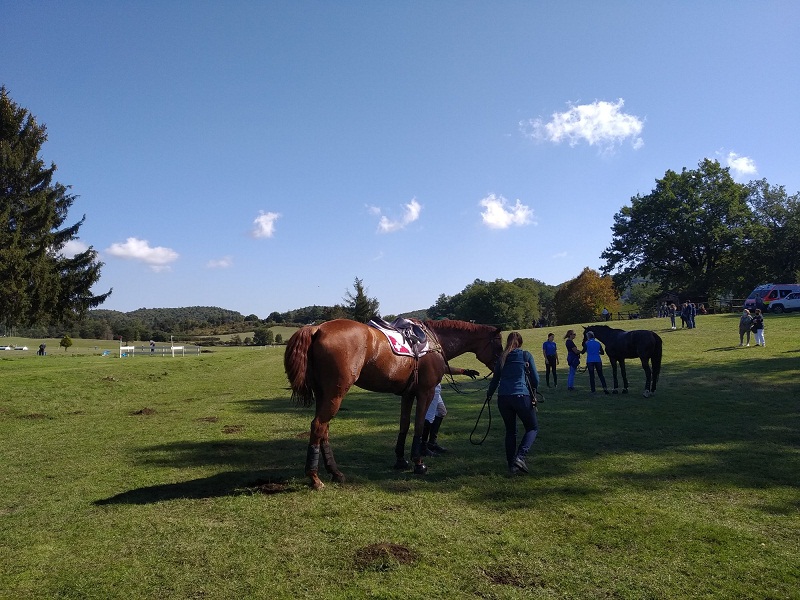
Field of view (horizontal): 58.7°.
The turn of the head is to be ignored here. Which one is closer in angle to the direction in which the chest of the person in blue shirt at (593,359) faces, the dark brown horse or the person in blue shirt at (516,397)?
the dark brown horse

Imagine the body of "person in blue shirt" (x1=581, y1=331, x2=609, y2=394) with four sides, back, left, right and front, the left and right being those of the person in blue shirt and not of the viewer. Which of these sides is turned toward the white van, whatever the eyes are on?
front

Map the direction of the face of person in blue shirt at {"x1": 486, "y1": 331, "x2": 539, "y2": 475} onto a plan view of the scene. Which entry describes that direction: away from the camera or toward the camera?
away from the camera

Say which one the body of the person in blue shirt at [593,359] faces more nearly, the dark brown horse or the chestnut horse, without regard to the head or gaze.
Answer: the dark brown horse

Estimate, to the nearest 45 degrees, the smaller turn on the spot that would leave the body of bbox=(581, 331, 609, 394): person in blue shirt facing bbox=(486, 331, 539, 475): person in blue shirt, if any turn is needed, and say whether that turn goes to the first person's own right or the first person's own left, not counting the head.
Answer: approximately 180°

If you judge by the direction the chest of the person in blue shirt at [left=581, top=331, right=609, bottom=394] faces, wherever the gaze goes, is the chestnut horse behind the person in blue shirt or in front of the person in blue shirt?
behind

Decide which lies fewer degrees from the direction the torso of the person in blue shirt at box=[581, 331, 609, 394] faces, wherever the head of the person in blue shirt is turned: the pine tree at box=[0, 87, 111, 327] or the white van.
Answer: the white van
